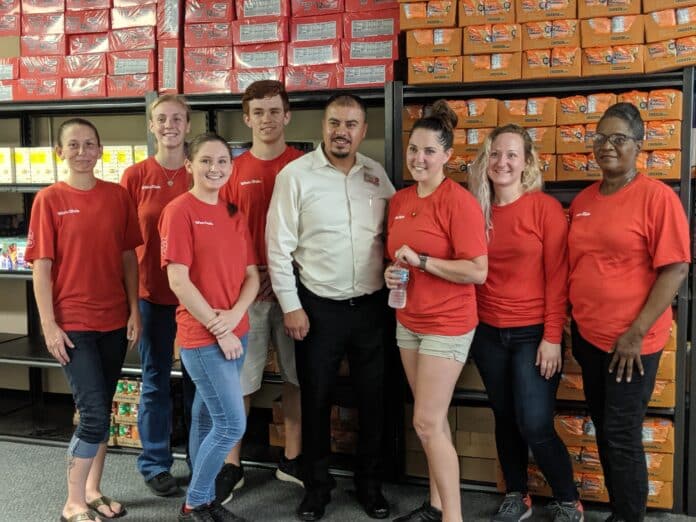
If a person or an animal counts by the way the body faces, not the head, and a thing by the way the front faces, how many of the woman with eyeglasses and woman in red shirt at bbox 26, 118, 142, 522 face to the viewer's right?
0

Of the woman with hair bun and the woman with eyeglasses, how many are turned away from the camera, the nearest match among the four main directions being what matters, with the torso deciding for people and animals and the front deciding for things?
0

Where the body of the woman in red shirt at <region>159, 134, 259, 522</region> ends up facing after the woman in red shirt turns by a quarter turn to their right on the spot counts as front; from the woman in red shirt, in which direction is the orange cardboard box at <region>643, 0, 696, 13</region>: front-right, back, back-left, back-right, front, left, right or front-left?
back-left

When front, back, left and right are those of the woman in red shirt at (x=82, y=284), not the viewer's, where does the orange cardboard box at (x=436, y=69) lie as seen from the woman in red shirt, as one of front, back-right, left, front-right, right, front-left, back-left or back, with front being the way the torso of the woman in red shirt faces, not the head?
left

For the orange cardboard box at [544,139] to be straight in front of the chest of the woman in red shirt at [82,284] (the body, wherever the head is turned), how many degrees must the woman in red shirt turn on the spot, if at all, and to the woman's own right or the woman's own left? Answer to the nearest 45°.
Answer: approximately 90° to the woman's own left

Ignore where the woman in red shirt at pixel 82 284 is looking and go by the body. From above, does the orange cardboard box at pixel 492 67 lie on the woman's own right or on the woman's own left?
on the woman's own left
